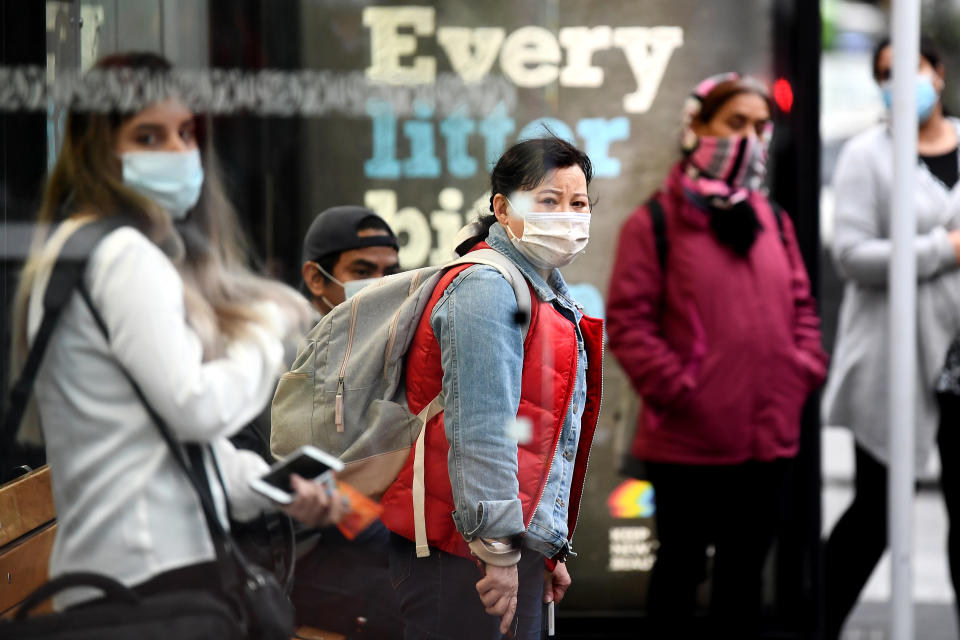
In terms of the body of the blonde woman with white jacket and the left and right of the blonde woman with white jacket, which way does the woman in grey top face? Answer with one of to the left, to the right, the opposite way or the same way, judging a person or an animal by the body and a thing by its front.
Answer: to the right

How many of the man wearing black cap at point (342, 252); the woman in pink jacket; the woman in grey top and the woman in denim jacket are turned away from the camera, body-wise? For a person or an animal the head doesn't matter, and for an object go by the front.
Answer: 0

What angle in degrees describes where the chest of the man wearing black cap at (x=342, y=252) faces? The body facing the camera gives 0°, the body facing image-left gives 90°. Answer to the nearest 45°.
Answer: approximately 315°

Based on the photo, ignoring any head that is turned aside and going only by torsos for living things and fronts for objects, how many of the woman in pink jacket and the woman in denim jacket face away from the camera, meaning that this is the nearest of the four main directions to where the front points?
0

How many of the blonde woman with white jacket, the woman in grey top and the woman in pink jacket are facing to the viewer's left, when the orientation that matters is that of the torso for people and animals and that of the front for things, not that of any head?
0

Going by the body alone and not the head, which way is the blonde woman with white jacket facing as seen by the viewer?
to the viewer's right

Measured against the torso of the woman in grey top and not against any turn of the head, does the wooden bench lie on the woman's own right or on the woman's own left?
on the woman's own right

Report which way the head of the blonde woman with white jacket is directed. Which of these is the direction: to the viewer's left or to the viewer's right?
to the viewer's right
